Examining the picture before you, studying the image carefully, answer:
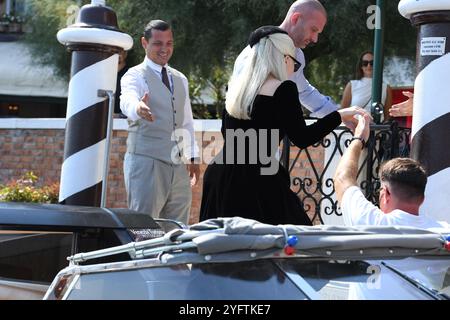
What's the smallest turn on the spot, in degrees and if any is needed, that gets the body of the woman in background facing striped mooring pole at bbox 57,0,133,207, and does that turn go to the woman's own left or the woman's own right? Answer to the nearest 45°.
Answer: approximately 45° to the woman's own right

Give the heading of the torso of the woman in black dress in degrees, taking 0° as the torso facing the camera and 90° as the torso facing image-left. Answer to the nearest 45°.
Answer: approximately 225°

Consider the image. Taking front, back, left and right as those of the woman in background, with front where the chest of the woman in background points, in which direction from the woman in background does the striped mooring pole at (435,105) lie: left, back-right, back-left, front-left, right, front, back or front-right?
front

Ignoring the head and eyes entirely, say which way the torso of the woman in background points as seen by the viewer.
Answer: toward the camera

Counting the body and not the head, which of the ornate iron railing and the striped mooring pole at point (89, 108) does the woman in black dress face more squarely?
the ornate iron railing

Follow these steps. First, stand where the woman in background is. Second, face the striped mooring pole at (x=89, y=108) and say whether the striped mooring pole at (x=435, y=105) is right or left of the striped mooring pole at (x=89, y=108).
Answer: left

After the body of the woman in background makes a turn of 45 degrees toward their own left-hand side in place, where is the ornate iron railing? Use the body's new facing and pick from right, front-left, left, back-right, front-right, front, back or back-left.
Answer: front-right

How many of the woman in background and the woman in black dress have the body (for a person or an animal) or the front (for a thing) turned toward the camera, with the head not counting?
1

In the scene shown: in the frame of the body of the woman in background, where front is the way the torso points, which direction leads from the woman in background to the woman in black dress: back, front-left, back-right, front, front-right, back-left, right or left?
front

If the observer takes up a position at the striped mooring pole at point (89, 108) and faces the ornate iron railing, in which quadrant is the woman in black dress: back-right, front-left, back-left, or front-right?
front-right

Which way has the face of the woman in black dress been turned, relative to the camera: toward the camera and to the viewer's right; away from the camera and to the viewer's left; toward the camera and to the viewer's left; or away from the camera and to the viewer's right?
away from the camera and to the viewer's right
